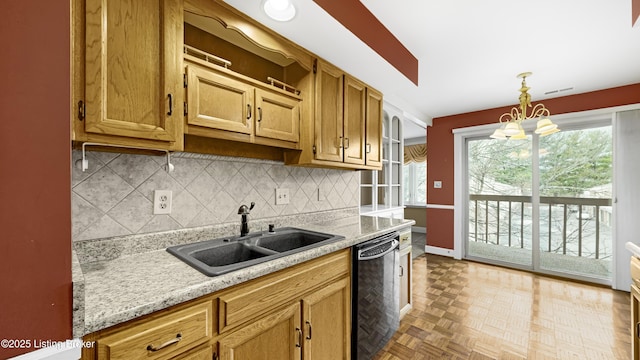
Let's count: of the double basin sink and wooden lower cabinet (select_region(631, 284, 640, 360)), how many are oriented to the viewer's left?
1

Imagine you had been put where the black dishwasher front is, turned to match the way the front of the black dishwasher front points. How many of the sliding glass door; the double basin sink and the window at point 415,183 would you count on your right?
1

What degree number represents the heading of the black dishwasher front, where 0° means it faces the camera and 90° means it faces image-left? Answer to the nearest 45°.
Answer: approximately 315°

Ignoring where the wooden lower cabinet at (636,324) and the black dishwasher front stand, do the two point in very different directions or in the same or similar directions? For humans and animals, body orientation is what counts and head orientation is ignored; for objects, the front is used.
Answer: very different directions

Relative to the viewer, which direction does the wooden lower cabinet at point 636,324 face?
to the viewer's left

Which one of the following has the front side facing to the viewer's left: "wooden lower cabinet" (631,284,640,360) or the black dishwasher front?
the wooden lower cabinet

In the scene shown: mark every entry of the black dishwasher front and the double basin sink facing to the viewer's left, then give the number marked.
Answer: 0

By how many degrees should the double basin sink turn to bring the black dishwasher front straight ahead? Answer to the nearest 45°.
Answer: approximately 45° to its left

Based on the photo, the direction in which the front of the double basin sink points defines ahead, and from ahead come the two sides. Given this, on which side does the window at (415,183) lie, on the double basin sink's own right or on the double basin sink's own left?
on the double basin sink's own left

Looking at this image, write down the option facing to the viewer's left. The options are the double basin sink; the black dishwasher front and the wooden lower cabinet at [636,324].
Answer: the wooden lower cabinet
